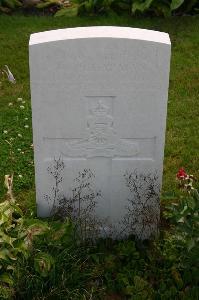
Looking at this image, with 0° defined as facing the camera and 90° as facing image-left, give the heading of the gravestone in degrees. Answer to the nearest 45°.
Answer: approximately 0°
